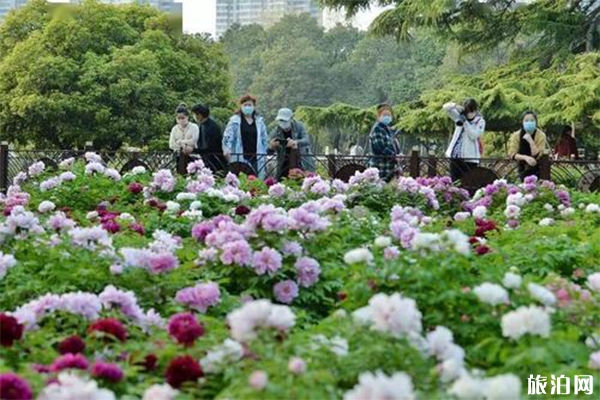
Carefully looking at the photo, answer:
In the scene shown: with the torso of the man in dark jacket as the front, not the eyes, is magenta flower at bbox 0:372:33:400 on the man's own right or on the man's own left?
on the man's own left

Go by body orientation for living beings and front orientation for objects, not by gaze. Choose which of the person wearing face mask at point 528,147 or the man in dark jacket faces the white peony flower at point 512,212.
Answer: the person wearing face mask

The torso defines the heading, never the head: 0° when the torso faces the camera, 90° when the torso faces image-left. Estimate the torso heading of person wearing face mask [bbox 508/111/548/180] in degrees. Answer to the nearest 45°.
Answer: approximately 0°

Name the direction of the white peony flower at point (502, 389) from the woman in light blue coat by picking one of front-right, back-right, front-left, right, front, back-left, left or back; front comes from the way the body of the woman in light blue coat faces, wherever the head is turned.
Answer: front

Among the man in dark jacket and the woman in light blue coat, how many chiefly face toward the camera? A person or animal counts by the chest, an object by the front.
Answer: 1

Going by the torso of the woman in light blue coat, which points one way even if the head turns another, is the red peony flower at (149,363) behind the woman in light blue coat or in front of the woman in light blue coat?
in front

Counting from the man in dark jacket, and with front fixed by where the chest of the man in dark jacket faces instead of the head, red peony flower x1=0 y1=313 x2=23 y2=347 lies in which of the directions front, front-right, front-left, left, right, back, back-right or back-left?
left

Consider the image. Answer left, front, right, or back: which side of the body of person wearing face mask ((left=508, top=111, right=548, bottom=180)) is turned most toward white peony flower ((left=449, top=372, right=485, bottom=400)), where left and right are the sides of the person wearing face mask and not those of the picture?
front

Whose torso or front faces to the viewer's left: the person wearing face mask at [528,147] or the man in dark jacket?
the man in dark jacket

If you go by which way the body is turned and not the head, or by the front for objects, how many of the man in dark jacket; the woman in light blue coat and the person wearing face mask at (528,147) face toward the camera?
2

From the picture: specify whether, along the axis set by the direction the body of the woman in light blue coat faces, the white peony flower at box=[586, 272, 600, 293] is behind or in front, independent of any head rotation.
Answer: in front

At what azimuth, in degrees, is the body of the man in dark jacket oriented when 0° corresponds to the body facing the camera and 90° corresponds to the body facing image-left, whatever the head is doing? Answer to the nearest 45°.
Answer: approximately 90°

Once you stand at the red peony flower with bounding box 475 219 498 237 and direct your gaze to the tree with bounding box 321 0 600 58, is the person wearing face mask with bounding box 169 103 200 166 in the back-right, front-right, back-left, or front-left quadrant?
front-left

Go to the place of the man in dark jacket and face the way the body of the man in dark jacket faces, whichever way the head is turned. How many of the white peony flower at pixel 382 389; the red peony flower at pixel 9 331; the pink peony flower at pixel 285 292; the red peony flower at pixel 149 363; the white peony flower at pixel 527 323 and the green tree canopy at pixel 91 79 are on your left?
5

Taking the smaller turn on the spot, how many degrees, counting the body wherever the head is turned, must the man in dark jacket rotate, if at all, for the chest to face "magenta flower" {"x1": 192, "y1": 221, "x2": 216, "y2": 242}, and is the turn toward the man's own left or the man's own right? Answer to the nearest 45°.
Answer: approximately 90° to the man's own left

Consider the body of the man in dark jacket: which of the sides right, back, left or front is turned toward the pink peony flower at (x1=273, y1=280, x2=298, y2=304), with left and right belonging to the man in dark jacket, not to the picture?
left

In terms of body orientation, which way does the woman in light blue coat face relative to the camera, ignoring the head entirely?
toward the camera
